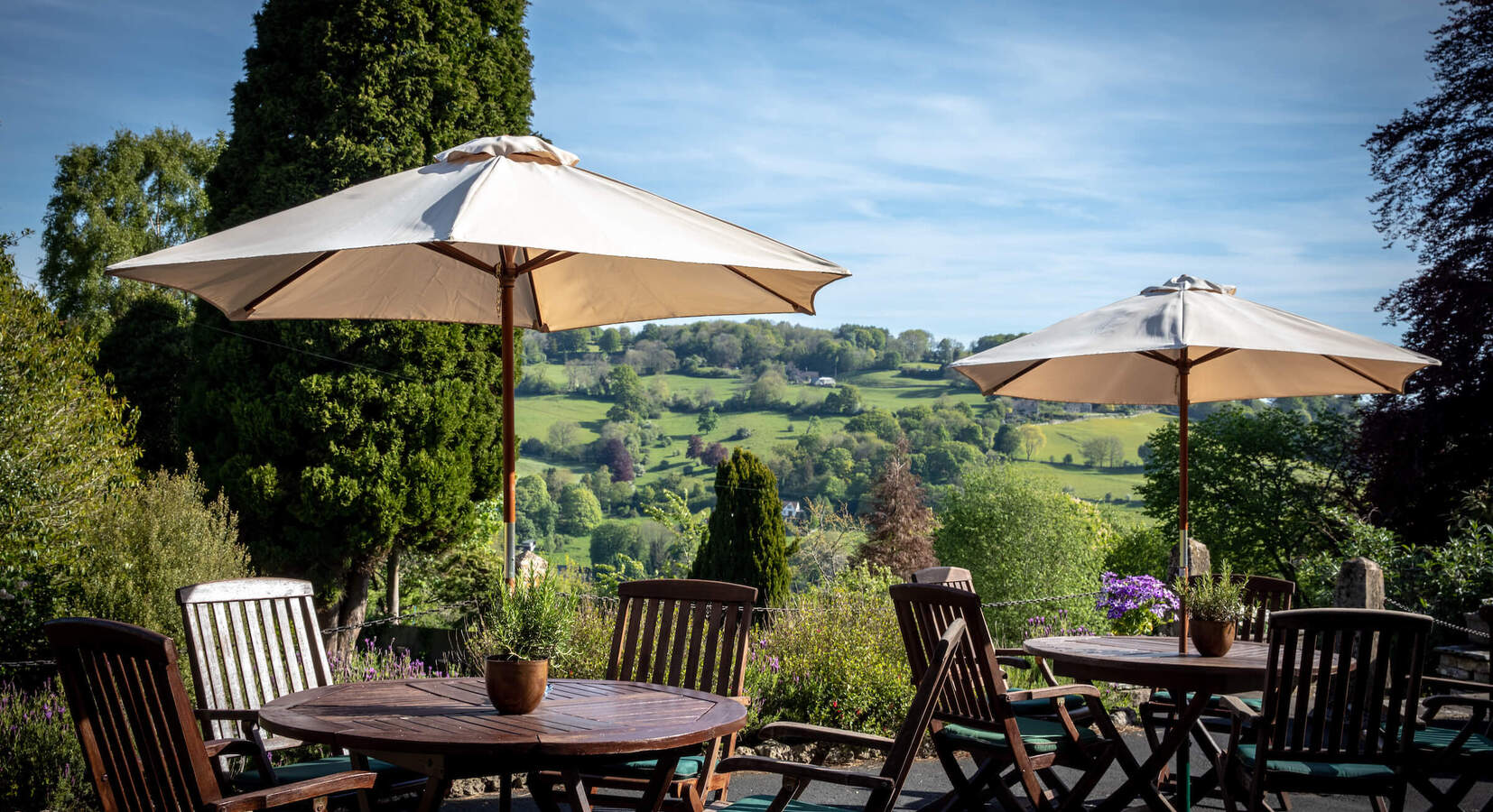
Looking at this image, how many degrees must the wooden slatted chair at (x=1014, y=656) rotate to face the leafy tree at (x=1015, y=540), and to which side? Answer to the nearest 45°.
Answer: approximately 135° to its left

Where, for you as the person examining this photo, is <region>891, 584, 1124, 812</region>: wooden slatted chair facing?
facing away from the viewer and to the right of the viewer

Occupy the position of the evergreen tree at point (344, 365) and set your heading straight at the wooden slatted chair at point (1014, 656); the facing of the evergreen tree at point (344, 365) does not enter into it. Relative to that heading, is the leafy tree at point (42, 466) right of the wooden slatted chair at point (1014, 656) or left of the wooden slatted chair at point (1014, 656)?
right

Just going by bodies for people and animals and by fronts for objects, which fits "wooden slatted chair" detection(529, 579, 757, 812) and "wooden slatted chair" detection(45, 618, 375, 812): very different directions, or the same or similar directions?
very different directions

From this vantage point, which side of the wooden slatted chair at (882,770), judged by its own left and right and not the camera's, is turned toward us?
left

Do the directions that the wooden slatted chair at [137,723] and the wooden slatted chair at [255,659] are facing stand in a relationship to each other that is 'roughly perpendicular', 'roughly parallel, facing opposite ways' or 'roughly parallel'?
roughly perpendicular

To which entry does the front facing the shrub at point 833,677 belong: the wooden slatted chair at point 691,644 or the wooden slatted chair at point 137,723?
the wooden slatted chair at point 137,723

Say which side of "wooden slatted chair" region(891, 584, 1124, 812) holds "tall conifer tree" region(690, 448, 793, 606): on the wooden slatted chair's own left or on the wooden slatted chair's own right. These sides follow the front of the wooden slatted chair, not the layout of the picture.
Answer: on the wooden slatted chair's own left

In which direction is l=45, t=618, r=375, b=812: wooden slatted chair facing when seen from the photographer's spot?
facing away from the viewer and to the right of the viewer

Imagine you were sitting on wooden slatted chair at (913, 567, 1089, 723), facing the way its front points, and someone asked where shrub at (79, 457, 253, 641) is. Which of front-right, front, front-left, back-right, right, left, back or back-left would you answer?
back-right

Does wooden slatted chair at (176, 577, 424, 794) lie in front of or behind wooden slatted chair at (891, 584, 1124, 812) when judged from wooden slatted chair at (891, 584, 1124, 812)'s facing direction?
behind

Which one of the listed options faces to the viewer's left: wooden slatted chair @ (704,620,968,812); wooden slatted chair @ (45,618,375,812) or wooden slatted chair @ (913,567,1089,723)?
wooden slatted chair @ (704,620,968,812)
